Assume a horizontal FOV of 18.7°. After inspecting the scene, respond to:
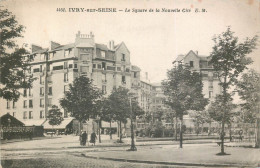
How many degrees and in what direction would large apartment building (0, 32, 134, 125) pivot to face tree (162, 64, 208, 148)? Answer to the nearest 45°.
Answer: approximately 90° to its left

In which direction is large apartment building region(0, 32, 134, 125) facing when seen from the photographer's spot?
facing the viewer

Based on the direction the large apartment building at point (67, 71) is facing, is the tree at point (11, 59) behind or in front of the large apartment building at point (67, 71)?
in front

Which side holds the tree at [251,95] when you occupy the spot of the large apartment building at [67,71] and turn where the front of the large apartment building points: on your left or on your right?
on your left
